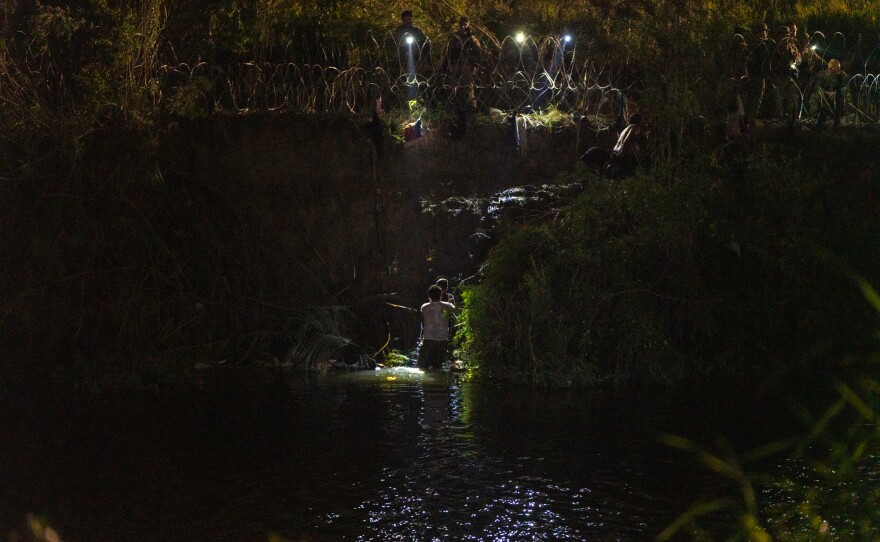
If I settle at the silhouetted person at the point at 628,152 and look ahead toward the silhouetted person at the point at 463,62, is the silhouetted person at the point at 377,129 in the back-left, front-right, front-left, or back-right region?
front-left

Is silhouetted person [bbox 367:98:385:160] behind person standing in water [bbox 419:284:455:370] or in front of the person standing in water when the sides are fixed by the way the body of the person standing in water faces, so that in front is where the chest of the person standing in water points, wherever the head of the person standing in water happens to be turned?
in front

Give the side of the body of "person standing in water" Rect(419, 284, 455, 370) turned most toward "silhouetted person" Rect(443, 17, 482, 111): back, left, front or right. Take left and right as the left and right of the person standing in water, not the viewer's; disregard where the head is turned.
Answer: front

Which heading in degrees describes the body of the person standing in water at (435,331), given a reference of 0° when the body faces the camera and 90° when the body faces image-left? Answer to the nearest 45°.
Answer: approximately 180°

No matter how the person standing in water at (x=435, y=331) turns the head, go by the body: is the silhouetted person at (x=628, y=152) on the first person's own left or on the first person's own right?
on the first person's own right
